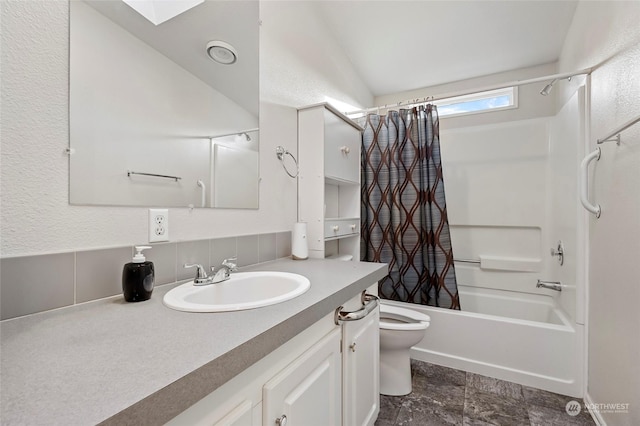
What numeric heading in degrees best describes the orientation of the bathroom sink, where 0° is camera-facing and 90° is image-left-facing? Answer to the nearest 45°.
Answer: approximately 315°

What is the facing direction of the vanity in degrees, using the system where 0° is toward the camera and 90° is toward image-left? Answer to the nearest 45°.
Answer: approximately 315°

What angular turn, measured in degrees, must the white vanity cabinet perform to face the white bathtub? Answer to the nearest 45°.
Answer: approximately 90° to its left

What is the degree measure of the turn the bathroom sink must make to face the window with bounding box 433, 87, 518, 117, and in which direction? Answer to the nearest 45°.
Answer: approximately 90° to its left
